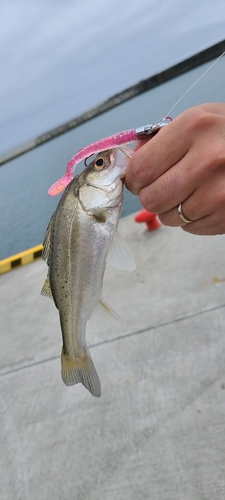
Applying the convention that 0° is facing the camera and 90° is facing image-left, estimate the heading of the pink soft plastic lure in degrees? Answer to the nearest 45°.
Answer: approximately 270°

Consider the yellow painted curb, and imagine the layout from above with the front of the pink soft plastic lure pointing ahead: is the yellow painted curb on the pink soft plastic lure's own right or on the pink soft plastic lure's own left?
on the pink soft plastic lure's own left
